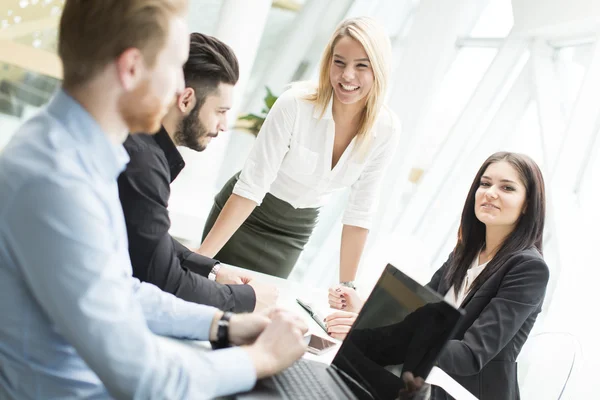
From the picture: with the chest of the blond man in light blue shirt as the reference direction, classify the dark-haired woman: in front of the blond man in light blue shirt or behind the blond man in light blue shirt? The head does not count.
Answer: in front

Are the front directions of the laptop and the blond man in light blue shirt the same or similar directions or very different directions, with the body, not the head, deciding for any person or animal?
very different directions

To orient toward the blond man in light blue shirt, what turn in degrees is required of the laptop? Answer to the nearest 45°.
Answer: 0° — it already faces them

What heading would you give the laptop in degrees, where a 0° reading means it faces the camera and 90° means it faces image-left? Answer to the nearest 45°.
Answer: approximately 45°

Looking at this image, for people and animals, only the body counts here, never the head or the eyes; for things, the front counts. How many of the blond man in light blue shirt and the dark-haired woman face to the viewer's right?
1

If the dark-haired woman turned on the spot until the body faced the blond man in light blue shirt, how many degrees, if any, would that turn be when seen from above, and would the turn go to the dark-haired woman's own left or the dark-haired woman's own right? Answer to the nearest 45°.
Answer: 0° — they already face them

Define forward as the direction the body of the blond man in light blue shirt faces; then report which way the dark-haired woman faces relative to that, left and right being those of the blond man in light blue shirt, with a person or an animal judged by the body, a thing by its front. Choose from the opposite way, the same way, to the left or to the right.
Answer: the opposite way

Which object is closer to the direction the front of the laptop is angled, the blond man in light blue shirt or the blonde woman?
the blond man in light blue shirt

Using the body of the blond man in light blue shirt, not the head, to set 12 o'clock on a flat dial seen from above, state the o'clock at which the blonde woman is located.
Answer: The blonde woman is roughly at 10 o'clock from the blond man in light blue shirt.

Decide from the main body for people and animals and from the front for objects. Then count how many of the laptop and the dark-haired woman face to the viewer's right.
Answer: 0

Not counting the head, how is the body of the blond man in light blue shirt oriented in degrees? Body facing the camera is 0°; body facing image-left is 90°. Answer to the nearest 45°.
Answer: approximately 270°
